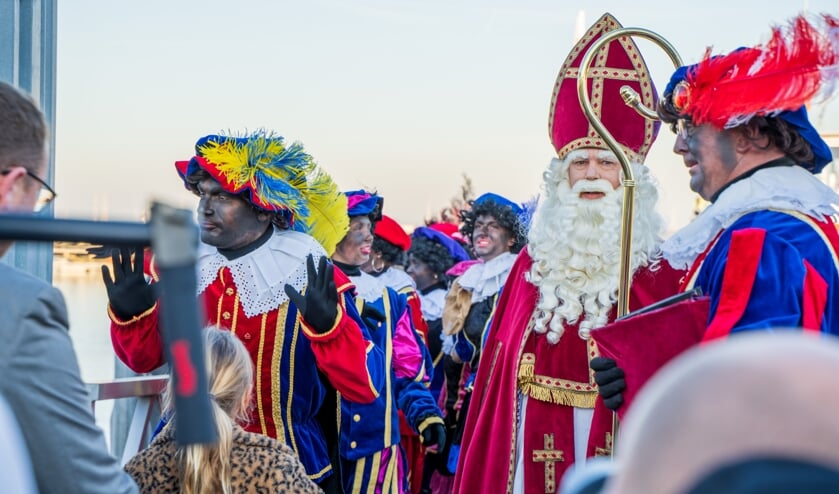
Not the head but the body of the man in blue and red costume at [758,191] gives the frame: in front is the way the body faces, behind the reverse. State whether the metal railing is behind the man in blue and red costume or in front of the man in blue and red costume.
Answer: in front

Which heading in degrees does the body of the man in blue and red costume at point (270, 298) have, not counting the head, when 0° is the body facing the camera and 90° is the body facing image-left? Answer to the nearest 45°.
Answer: approximately 45°

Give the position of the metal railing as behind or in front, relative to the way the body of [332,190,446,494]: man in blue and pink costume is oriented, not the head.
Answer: in front

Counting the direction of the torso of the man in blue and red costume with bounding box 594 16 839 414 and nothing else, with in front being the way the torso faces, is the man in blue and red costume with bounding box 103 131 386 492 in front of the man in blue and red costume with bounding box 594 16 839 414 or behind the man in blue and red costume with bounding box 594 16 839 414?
in front

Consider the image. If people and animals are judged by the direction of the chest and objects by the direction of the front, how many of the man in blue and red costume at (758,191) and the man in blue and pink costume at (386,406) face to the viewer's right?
0

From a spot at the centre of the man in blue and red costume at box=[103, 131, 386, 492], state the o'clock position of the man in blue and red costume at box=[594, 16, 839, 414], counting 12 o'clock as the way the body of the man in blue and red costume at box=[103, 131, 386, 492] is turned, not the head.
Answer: the man in blue and red costume at box=[594, 16, 839, 414] is roughly at 9 o'clock from the man in blue and red costume at box=[103, 131, 386, 492].

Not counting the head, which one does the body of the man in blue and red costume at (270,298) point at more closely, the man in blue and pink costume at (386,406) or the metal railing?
the metal railing

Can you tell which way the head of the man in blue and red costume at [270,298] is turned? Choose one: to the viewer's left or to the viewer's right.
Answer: to the viewer's left

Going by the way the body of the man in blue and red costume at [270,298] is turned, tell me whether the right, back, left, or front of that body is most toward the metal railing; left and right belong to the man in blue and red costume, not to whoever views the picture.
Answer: right

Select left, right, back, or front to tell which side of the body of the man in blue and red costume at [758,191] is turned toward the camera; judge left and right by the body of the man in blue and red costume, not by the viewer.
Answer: left
